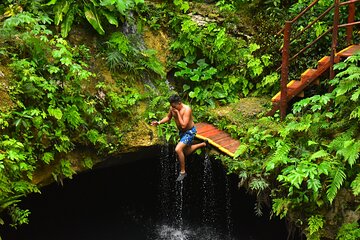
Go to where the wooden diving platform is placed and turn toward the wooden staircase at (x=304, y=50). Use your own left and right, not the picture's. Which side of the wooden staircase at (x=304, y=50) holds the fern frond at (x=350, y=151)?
right

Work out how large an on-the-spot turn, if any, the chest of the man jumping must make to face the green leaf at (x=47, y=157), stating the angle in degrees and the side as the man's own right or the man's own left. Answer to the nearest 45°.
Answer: approximately 45° to the man's own right

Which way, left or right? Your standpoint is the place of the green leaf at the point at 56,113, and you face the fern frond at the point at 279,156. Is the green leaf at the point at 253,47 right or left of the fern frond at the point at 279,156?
left

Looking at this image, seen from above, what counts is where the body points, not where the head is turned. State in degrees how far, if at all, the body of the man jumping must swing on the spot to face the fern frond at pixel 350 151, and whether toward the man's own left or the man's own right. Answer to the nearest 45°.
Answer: approximately 90° to the man's own left

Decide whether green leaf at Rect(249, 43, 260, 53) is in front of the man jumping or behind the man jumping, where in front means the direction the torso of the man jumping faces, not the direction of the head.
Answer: behind

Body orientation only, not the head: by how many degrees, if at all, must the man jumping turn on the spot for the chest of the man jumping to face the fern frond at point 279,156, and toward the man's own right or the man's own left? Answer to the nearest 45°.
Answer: approximately 90° to the man's own left

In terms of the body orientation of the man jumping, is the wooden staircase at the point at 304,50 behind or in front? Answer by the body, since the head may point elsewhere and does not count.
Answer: behind

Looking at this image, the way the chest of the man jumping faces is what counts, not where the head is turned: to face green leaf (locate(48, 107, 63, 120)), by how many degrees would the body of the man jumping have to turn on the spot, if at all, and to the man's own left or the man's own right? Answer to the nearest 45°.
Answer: approximately 45° to the man's own right

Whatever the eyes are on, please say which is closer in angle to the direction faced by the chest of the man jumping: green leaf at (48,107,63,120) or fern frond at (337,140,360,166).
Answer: the green leaf

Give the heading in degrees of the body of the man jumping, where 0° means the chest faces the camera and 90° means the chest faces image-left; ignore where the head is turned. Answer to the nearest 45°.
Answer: approximately 45°

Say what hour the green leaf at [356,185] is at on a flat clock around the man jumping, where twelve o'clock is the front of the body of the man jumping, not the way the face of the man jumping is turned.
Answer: The green leaf is roughly at 9 o'clock from the man jumping.

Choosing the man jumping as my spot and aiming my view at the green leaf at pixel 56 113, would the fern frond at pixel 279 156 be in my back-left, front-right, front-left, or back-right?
back-left
